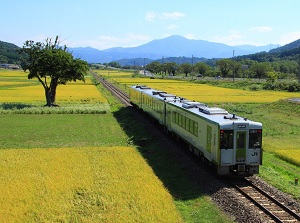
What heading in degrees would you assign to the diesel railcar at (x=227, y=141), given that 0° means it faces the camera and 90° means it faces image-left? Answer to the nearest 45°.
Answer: approximately 315°

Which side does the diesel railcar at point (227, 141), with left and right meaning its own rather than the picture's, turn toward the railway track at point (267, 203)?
front
